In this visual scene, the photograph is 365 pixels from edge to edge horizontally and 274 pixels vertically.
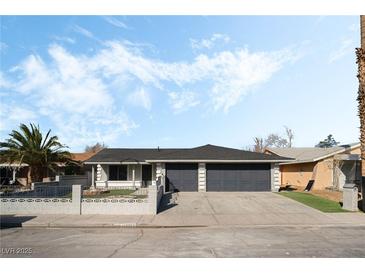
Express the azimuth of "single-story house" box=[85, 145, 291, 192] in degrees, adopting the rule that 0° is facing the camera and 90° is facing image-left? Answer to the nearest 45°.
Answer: approximately 0°

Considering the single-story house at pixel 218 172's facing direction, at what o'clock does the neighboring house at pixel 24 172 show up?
The neighboring house is roughly at 4 o'clock from the single-story house.

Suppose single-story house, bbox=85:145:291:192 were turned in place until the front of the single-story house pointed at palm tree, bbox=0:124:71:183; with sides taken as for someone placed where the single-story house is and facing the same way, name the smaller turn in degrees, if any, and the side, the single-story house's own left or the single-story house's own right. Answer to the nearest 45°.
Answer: approximately 90° to the single-story house's own right

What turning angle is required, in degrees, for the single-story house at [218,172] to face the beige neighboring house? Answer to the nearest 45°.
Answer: approximately 90° to its left

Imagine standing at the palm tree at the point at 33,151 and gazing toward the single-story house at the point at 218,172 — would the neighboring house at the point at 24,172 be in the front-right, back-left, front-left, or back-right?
back-left

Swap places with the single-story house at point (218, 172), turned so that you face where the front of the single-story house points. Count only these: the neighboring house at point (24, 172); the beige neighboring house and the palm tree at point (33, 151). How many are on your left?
1

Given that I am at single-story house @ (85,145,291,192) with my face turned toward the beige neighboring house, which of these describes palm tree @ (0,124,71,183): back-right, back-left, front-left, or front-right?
back-left
